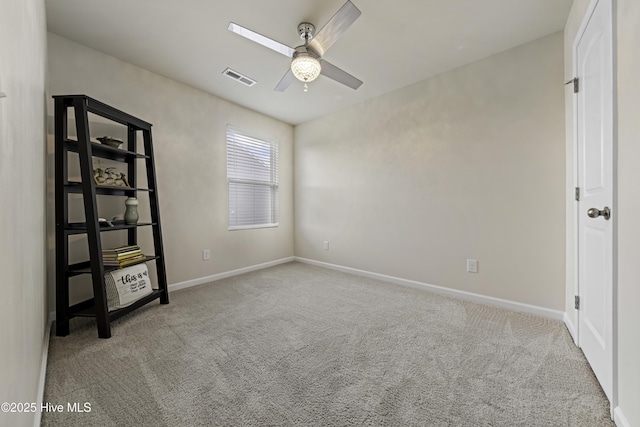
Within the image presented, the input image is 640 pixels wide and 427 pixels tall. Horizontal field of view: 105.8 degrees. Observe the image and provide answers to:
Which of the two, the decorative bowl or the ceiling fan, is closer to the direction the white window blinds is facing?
the ceiling fan

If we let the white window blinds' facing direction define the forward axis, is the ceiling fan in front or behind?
in front

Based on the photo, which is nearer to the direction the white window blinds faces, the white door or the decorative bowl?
the white door

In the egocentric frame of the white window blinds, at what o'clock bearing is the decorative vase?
The decorative vase is roughly at 3 o'clock from the white window blinds.

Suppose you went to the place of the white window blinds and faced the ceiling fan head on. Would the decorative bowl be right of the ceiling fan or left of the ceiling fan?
right

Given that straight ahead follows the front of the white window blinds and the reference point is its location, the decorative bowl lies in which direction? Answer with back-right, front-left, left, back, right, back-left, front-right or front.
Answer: right

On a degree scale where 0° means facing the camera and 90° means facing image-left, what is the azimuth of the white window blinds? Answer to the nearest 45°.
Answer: approximately 315°

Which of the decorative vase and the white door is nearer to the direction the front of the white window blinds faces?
the white door

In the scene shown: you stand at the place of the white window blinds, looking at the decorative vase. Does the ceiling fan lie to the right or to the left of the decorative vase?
left

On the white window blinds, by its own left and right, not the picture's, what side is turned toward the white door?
front
